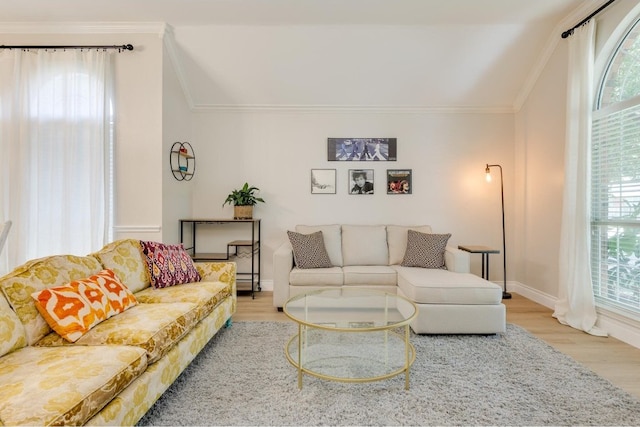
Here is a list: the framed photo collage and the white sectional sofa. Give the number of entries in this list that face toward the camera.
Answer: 2

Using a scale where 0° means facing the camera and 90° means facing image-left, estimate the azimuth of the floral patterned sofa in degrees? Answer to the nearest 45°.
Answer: approximately 315°

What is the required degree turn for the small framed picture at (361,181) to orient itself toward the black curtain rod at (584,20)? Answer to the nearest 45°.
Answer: approximately 45° to its left

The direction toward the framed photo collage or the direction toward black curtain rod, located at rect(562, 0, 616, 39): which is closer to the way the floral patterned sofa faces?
the black curtain rod

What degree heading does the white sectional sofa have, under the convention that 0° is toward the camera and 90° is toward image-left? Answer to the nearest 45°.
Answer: approximately 0°

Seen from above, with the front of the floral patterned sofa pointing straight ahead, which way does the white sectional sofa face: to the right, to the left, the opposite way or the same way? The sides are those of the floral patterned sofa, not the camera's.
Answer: to the right

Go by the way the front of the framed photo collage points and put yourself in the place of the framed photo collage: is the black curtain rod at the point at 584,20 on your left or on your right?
on your left

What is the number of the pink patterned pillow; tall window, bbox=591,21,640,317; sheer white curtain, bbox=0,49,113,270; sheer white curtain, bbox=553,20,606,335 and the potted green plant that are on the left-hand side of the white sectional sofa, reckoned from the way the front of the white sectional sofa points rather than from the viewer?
2

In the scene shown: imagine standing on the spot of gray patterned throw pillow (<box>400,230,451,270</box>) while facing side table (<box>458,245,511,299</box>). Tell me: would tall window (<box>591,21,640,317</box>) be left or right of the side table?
right

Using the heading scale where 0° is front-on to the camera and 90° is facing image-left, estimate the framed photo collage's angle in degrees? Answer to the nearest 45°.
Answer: approximately 0°
